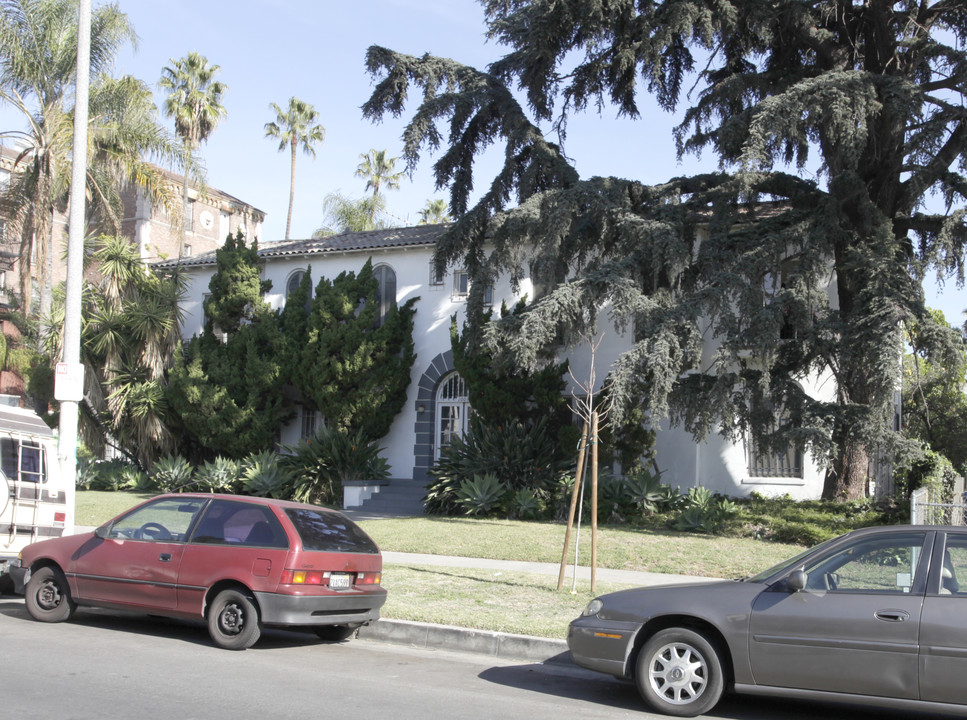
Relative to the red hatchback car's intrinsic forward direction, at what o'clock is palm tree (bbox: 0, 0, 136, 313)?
The palm tree is roughly at 1 o'clock from the red hatchback car.

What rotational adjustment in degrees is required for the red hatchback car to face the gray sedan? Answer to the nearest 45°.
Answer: approximately 180°

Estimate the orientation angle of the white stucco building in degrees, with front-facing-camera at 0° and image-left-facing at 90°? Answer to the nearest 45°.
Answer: approximately 0°

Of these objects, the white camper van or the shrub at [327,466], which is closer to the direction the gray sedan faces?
the white camper van

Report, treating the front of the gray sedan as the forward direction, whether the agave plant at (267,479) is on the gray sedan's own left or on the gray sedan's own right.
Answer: on the gray sedan's own right

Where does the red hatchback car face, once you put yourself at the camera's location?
facing away from the viewer and to the left of the viewer

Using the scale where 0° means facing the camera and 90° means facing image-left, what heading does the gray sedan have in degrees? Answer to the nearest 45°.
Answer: approximately 90°

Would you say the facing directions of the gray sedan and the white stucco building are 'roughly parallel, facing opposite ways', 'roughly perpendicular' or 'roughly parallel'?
roughly perpendicular

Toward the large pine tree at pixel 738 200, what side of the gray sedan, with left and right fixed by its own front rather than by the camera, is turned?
right

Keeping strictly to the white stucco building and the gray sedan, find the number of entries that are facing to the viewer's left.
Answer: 1

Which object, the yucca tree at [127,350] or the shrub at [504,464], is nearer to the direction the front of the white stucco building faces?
the shrub

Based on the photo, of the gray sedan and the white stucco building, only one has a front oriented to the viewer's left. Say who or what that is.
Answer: the gray sedan
